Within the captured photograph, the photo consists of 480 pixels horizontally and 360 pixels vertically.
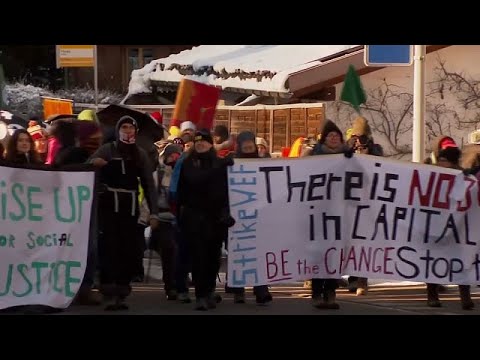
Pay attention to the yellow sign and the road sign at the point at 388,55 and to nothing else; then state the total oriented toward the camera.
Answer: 2

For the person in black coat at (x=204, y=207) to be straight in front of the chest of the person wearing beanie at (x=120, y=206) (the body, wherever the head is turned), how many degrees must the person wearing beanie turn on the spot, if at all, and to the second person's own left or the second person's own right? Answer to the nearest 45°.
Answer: approximately 90° to the second person's own left

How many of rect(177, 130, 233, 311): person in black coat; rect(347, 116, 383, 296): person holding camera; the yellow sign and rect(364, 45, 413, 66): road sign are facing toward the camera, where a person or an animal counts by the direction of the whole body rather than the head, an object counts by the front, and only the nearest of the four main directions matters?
4

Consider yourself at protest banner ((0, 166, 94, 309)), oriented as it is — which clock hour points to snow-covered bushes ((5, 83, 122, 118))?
The snow-covered bushes is roughly at 6 o'clock from the protest banner.

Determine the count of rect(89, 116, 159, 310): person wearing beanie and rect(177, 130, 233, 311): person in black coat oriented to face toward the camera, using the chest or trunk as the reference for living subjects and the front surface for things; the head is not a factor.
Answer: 2

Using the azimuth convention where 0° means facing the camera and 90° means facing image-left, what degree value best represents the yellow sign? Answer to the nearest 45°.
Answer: approximately 0°

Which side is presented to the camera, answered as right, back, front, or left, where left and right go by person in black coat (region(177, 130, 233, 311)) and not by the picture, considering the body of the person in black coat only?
front

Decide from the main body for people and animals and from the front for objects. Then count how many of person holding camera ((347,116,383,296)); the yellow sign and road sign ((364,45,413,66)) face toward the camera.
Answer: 3

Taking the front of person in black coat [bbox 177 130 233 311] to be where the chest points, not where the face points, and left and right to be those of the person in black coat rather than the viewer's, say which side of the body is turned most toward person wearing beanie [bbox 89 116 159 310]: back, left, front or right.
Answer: right
